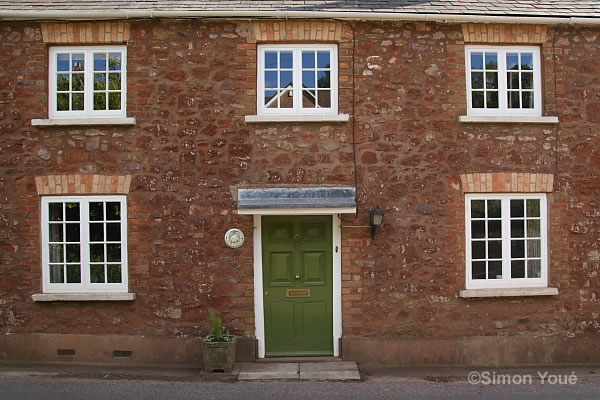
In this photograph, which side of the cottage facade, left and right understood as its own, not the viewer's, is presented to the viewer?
front
